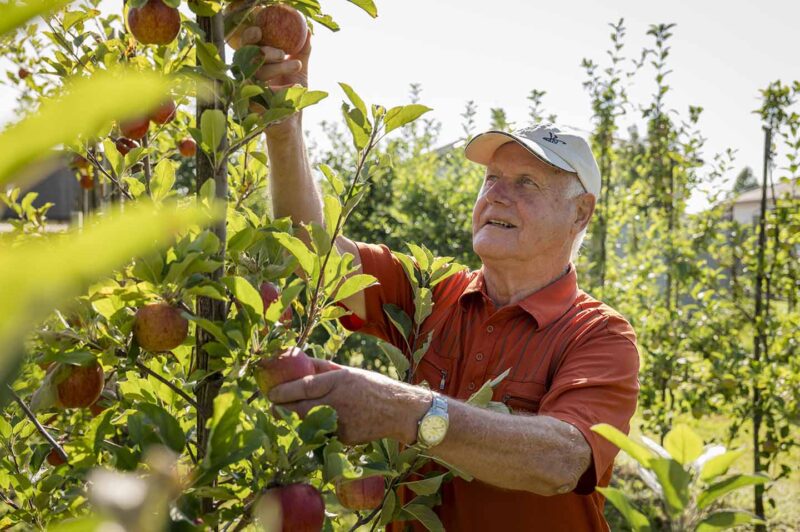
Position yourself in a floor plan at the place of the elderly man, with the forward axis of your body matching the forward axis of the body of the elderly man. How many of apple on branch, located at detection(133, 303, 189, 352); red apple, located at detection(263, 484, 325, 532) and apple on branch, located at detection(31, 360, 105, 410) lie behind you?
0

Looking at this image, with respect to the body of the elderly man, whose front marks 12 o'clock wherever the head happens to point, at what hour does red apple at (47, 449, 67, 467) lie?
The red apple is roughly at 1 o'clock from the elderly man.

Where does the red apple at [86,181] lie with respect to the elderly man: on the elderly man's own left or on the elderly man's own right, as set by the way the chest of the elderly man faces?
on the elderly man's own right

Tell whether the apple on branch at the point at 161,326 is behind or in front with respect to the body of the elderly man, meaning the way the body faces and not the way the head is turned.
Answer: in front

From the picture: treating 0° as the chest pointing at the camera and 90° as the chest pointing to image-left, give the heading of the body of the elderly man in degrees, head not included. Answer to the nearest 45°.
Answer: approximately 45°

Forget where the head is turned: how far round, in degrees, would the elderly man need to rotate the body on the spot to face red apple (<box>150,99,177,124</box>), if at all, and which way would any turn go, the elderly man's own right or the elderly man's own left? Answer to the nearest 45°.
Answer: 0° — they already face it

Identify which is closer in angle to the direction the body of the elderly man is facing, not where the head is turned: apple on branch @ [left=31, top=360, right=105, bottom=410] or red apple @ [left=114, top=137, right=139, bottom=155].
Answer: the apple on branch

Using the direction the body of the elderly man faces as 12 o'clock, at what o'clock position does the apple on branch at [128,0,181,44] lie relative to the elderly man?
The apple on branch is roughly at 12 o'clock from the elderly man.

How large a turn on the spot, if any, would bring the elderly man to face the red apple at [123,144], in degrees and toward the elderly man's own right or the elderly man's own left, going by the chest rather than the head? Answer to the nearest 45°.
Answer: approximately 45° to the elderly man's own right

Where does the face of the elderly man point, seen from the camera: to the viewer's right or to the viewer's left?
to the viewer's left

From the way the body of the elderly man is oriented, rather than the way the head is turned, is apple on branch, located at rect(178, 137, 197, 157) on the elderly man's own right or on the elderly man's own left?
on the elderly man's own right

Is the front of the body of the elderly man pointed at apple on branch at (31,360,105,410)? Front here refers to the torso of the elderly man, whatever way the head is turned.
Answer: yes
